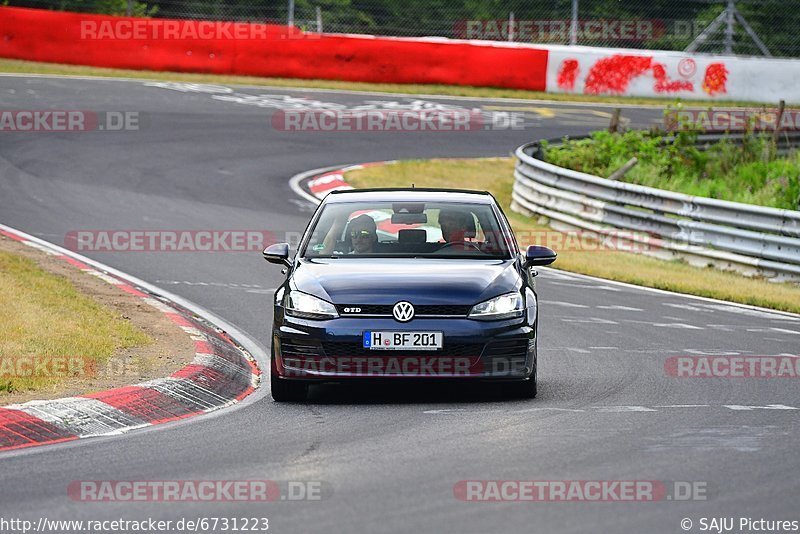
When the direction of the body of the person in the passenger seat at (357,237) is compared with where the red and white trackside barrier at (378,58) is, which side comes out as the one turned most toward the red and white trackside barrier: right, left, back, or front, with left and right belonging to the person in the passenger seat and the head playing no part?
back

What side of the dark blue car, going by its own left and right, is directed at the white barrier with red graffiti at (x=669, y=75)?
back

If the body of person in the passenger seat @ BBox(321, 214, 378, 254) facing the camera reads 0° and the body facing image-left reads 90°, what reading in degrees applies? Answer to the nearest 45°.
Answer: approximately 0°

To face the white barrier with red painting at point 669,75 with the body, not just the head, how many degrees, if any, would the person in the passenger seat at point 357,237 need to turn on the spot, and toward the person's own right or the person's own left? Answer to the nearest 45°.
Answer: approximately 180°

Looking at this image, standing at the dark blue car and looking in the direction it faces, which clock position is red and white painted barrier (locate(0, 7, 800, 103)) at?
The red and white painted barrier is roughly at 6 o'clock from the dark blue car.

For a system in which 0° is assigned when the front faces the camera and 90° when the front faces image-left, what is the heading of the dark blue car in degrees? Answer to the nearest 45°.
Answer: approximately 0°
